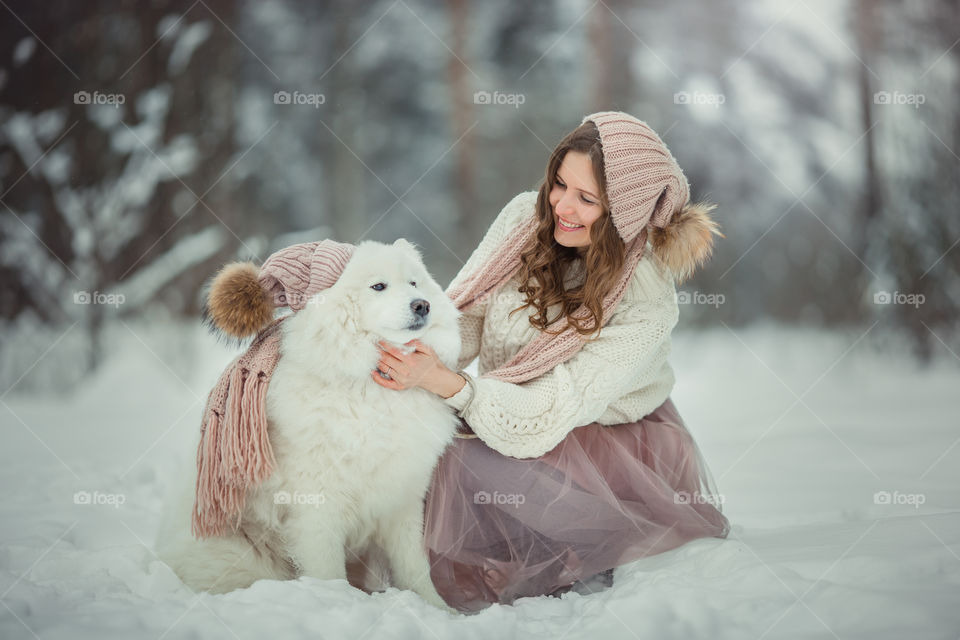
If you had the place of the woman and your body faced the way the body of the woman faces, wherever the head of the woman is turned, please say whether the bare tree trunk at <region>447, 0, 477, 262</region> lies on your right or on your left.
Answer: on your right

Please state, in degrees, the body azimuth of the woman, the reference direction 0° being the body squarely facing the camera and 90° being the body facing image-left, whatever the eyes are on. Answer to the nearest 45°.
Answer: approximately 45°

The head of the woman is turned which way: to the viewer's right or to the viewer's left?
to the viewer's left

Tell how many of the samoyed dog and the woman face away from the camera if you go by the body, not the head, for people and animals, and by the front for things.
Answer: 0

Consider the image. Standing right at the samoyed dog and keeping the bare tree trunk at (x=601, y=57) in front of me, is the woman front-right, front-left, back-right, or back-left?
front-right

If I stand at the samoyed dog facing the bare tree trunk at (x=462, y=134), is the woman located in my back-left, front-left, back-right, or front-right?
front-right

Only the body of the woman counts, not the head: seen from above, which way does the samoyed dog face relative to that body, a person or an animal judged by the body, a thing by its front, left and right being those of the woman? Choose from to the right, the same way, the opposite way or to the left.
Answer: to the left

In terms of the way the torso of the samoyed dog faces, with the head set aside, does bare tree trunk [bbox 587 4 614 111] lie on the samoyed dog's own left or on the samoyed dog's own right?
on the samoyed dog's own left

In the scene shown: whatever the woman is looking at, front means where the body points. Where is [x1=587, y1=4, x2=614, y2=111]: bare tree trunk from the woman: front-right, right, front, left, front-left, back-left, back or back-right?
back-right

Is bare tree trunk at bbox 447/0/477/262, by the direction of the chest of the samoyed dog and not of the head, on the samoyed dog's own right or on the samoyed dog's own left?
on the samoyed dog's own left
